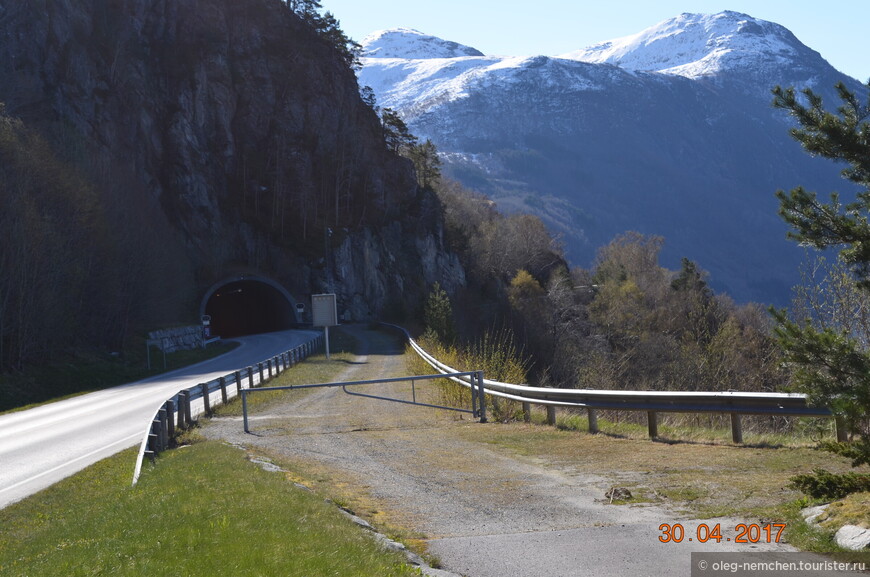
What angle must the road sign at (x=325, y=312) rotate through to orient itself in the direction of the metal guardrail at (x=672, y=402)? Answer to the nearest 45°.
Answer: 0° — it already faces it

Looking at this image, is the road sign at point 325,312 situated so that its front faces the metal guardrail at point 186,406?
yes

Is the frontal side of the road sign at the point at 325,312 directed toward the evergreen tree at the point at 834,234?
yes

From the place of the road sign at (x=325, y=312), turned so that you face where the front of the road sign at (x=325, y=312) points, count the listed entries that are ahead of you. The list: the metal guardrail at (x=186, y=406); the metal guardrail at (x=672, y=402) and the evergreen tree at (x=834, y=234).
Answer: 3

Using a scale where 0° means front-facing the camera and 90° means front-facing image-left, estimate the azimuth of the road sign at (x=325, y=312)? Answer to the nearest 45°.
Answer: approximately 0°

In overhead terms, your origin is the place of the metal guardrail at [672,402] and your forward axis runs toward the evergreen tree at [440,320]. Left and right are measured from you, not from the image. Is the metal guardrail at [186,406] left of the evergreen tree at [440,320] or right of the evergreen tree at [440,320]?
left
